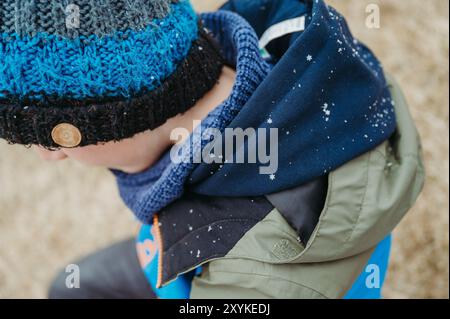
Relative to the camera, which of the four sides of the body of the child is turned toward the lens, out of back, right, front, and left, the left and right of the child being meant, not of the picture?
left
